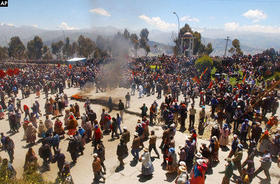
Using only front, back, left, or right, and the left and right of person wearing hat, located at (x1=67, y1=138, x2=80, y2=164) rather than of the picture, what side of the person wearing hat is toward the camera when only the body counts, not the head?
back

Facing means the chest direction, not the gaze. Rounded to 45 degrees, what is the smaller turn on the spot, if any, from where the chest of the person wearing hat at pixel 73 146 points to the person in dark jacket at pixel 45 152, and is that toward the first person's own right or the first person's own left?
approximately 90° to the first person's own left
